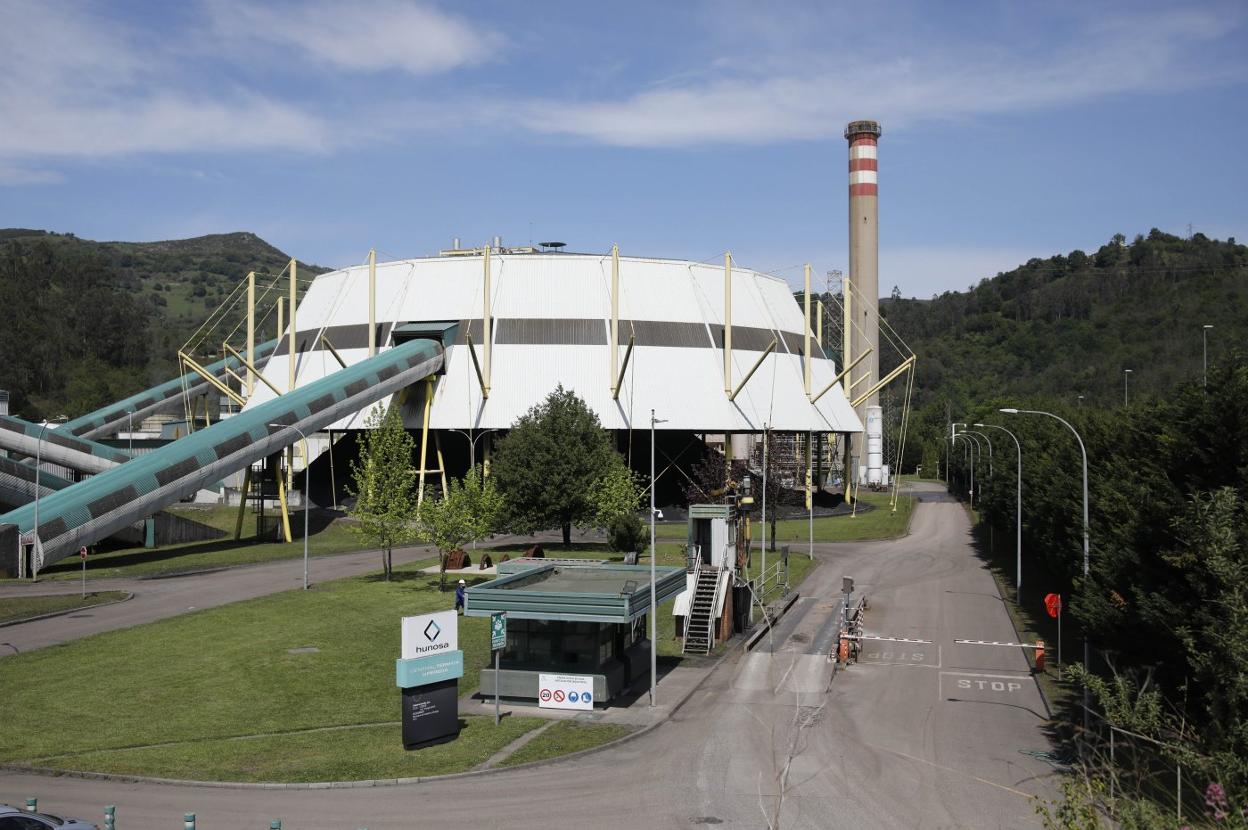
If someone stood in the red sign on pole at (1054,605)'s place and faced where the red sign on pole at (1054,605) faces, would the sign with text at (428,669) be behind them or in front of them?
in front

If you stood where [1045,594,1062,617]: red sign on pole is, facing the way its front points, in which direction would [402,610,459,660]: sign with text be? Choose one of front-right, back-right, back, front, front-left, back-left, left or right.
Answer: front-right

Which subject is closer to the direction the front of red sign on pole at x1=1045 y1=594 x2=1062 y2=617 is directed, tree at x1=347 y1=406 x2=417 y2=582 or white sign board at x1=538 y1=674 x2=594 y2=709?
the white sign board

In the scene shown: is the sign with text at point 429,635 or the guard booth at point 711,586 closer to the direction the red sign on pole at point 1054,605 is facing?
the sign with text

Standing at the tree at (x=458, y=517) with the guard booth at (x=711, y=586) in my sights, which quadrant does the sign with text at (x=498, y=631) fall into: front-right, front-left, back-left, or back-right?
front-right

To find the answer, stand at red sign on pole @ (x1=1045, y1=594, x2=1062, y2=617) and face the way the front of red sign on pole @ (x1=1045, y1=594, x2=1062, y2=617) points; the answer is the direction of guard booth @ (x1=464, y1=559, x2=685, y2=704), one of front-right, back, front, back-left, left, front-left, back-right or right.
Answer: front-right

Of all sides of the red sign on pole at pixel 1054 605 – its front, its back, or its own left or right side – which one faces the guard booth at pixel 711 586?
right

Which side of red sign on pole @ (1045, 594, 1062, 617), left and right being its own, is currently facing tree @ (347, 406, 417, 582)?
right

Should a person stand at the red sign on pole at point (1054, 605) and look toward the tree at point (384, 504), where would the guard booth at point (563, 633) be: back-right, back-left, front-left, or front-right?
front-left

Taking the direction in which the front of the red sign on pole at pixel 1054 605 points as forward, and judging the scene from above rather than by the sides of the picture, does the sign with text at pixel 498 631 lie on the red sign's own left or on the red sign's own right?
on the red sign's own right

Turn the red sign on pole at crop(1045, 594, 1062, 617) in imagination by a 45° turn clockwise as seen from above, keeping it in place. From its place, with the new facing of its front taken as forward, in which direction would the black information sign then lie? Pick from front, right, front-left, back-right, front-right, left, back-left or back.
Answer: front

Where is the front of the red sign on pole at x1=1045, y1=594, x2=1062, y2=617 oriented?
toward the camera

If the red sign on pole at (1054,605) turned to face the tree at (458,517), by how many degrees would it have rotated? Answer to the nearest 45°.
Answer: approximately 90° to its right
